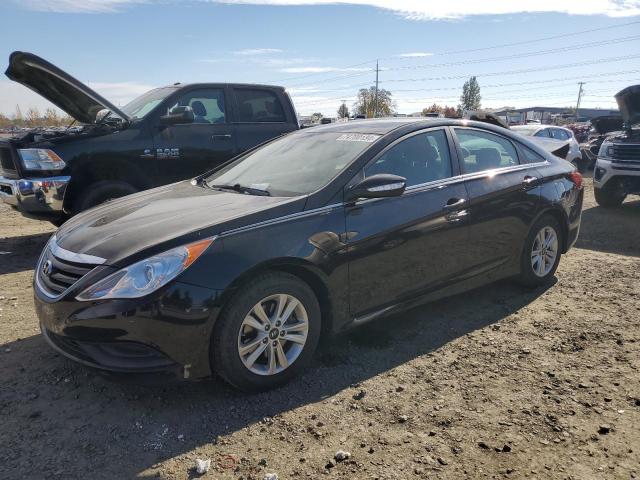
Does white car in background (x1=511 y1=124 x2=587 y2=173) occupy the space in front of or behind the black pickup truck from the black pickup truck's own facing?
behind

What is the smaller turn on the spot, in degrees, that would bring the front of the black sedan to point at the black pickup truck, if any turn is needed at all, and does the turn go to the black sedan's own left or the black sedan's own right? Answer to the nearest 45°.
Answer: approximately 90° to the black sedan's own right

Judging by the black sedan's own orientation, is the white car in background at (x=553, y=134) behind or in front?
behind

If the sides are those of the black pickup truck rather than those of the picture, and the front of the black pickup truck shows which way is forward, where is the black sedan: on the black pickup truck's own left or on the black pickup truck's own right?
on the black pickup truck's own left

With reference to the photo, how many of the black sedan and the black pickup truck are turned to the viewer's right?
0

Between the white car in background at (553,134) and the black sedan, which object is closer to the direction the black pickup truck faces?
the black sedan
